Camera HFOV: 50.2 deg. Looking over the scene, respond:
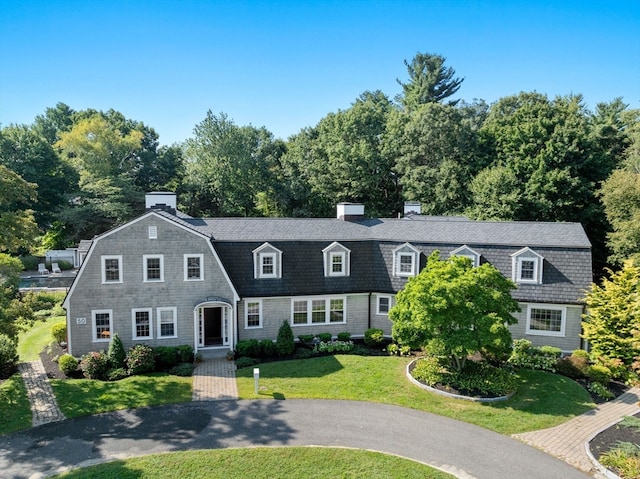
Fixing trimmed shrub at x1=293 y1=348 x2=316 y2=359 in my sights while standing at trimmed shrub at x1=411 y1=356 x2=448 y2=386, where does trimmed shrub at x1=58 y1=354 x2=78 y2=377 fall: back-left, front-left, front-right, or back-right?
front-left

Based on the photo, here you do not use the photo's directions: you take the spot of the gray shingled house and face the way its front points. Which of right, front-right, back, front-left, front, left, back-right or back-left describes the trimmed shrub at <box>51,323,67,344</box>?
right

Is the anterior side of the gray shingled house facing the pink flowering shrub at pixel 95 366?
no

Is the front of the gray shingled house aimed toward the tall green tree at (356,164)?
no

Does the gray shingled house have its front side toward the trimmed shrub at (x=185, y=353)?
no

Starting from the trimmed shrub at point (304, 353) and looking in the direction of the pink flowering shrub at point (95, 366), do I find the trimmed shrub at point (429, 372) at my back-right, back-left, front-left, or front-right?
back-left

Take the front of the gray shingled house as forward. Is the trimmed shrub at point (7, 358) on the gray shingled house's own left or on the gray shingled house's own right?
on the gray shingled house's own right

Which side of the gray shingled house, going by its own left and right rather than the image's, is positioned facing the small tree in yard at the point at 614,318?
left

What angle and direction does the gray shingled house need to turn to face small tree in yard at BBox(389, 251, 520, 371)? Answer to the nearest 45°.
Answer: approximately 45° to its left

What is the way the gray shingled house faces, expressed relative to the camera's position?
facing the viewer

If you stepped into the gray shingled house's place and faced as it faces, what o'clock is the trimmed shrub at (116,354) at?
The trimmed shrub is roughly at 2 o'clock from the gray shingled house.

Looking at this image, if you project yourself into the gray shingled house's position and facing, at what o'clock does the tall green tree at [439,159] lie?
The tall green tree is roughly at 7 o'clock from the gray shingled house.

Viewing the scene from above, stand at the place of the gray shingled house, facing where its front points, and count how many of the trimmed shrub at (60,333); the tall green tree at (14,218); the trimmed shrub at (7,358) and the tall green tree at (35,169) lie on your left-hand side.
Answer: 0
